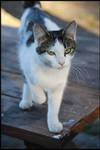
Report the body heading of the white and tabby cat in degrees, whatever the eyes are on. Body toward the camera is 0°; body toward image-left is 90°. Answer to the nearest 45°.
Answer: approximately 315°
